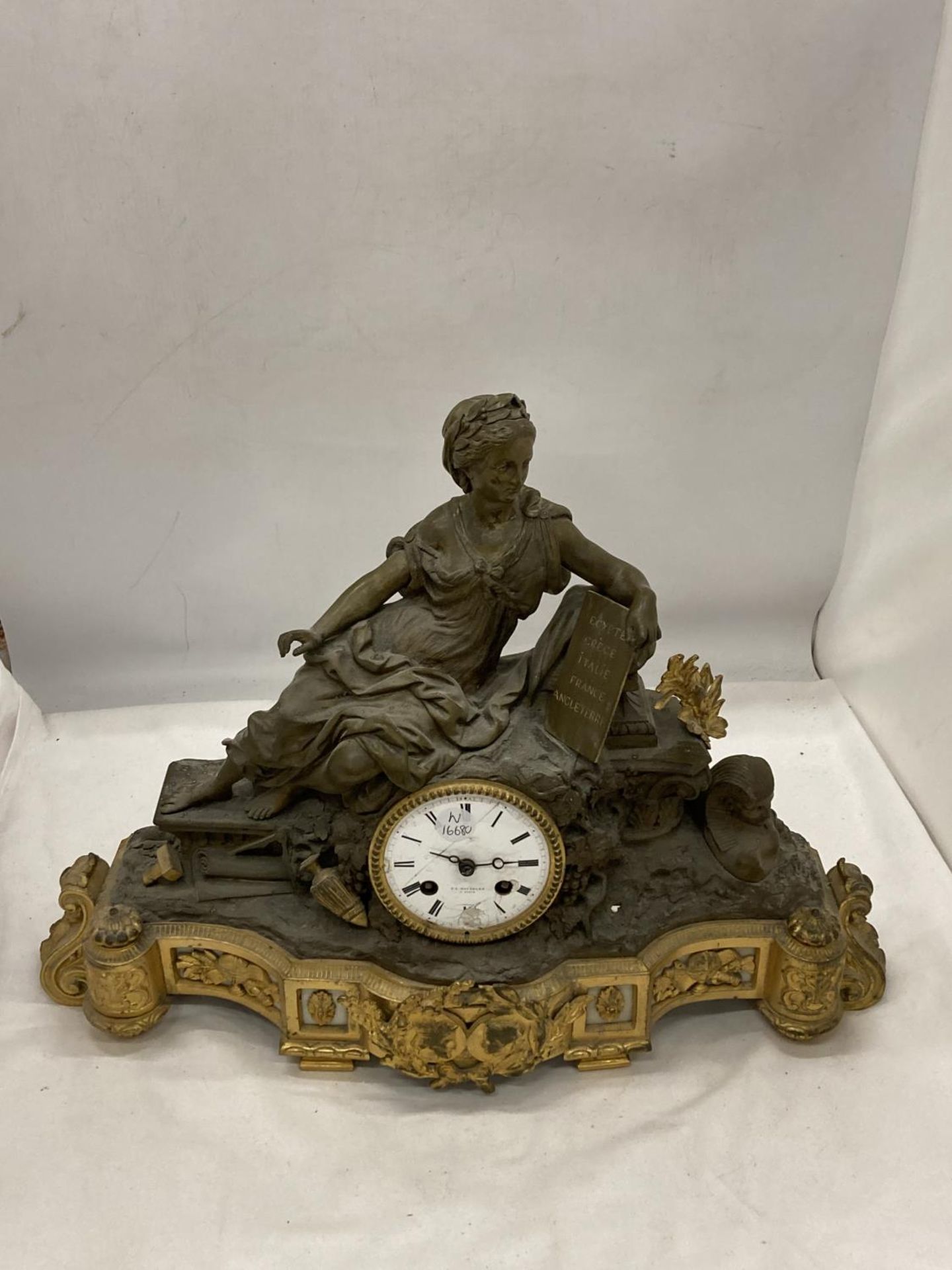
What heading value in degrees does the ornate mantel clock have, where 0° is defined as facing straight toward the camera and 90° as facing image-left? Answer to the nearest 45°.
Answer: approximately 0°
